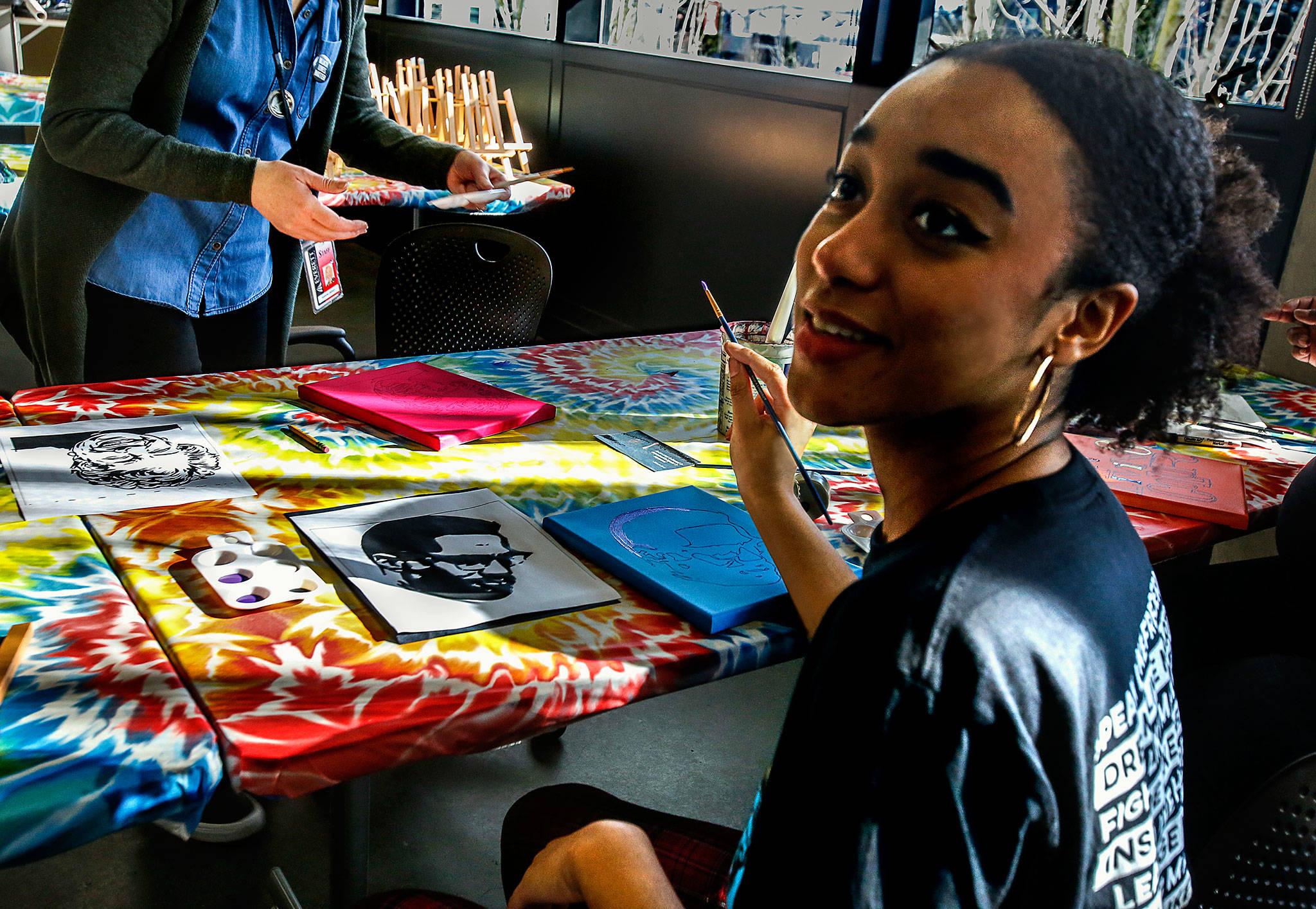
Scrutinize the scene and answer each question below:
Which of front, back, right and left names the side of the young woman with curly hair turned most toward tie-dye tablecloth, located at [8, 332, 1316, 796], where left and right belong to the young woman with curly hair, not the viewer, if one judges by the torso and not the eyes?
front

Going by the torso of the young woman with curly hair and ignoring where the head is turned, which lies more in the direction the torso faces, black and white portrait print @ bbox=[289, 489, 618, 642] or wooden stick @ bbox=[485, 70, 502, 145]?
the black and white portrait print

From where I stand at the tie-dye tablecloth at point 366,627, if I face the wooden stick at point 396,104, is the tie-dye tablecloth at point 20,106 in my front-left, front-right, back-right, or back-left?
front-left

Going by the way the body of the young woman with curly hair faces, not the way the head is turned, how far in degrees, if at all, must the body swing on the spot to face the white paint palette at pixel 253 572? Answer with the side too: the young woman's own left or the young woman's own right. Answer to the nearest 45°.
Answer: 0° — they already face it

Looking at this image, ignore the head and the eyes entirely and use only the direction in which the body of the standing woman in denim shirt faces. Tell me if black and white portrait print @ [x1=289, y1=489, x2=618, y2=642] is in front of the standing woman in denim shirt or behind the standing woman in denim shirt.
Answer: in front

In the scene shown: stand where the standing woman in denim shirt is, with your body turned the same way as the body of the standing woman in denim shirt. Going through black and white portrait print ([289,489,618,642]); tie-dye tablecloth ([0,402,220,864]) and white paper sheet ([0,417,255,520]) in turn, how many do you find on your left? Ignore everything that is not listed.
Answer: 0

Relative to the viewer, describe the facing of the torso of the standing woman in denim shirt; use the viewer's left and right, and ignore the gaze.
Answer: facing the viewer and to the right of the viewer

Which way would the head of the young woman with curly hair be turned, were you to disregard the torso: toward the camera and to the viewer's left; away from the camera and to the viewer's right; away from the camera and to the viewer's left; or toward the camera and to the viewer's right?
toward the camera and to the viewer's left

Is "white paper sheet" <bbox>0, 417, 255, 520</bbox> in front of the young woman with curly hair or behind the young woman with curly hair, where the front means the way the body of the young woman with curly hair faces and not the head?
in front

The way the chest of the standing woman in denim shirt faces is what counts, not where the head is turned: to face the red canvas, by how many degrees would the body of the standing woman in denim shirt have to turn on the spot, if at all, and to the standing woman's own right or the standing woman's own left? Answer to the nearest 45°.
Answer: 0° — they already face it

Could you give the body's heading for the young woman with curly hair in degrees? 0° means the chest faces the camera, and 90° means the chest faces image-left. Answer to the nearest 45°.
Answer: approximately 90°

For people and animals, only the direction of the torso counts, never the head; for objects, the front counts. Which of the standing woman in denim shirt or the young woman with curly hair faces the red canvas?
the standing woman in denim shirt

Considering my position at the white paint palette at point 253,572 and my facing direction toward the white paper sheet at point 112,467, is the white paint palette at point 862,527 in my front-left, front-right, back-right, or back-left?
back-right

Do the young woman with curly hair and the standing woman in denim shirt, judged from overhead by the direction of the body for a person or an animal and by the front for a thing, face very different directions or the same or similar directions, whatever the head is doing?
very different directions

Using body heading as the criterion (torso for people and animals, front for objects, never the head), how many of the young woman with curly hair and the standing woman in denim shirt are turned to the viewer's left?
1
